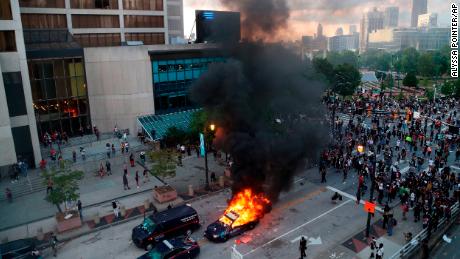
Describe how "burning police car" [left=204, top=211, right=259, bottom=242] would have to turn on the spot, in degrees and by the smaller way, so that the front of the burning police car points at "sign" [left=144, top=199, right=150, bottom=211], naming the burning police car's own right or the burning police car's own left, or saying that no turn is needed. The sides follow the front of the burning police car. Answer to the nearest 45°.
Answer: approximately 90° to the burning police car's own right
